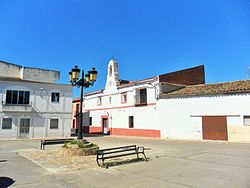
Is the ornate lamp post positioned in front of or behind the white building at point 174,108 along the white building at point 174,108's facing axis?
in front

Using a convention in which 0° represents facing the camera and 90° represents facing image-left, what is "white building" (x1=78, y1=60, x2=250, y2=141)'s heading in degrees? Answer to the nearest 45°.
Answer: approximately 45°

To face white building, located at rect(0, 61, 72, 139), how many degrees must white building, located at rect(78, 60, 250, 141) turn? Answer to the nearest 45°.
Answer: approximately 45° to its right
